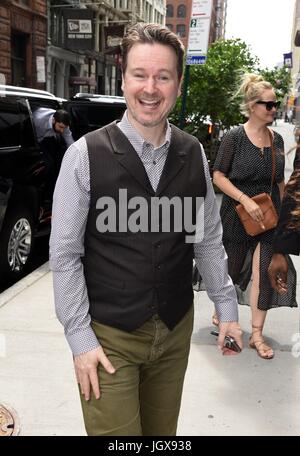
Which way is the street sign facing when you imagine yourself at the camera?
facing the viewer

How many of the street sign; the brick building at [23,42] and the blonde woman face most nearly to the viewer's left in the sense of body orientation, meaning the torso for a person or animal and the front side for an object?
0

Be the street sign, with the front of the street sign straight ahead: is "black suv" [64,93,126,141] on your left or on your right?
on your right

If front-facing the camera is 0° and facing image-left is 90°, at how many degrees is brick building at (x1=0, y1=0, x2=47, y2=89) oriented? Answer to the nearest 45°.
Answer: approximately 315°

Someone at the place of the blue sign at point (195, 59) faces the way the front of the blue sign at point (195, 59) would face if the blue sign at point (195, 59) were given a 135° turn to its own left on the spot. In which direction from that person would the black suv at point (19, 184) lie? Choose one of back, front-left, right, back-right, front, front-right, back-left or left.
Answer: back

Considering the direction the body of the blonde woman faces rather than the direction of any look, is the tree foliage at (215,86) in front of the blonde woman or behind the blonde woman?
behind

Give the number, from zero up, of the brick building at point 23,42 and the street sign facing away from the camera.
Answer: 0

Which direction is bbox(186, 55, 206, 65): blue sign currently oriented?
toward the camera

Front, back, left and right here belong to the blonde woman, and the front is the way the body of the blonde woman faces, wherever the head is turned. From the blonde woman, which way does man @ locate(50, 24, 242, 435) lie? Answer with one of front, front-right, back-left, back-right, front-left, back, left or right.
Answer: front-right

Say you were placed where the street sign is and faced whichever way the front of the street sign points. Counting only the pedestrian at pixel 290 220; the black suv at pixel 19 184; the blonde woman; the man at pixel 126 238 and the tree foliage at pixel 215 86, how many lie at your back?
1

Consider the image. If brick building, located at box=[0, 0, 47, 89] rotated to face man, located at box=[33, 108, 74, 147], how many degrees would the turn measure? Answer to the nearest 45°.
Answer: approximately 45° to its right

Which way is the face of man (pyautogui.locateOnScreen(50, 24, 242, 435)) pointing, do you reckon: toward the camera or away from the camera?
toward the camera

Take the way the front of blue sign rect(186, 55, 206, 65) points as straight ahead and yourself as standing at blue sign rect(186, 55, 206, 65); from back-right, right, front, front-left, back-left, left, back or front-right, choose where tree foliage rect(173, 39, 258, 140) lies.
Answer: back

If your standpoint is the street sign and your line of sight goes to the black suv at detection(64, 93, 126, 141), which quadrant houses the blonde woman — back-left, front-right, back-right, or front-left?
back-left
